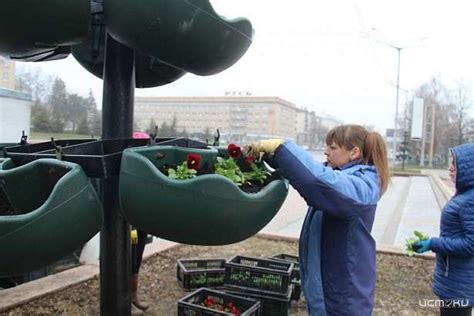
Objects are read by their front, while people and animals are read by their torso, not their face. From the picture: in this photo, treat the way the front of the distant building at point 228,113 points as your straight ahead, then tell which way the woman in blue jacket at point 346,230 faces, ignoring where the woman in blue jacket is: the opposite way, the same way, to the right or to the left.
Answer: to the right

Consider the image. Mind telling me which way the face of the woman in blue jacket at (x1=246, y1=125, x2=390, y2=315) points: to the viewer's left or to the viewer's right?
to the viewer's left

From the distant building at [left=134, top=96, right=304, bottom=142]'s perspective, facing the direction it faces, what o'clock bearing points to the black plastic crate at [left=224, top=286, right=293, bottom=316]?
The black plastic crate is roughly at 12 o'clock from the distant building.

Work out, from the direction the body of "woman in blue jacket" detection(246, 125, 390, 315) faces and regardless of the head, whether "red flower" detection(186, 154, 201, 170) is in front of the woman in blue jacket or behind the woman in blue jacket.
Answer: in front

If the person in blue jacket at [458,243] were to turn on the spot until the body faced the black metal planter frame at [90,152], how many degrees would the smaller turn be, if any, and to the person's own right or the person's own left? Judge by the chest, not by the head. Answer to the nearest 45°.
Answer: approximately 45° to the person's own left

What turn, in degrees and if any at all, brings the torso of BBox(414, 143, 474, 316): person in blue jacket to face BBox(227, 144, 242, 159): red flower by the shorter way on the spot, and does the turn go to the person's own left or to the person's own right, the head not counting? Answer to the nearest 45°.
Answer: approximately 45° to the person's own left

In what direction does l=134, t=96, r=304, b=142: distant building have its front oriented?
toward the camera

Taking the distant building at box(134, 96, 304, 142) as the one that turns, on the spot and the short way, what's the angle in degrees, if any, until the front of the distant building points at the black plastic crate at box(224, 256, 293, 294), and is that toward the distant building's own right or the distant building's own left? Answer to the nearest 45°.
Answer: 0° — it already faces it

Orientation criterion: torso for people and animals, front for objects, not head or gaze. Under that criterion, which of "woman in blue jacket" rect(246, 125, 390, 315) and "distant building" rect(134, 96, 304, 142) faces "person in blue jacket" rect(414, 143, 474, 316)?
the distant building

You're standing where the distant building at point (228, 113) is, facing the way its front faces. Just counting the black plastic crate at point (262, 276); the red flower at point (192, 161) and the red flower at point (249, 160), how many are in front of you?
3

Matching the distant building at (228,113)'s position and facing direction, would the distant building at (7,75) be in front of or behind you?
in front

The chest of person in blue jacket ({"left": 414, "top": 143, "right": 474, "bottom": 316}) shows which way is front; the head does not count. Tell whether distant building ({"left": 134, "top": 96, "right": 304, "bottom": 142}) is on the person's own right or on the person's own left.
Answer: on the person's own right

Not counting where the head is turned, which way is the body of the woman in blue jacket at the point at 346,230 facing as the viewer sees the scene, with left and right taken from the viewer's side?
facing to the left of the viewer

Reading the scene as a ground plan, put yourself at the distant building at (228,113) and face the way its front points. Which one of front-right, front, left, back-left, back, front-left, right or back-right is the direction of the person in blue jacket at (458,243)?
front

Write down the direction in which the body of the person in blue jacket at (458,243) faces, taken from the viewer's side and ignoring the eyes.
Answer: to the viewer's left
